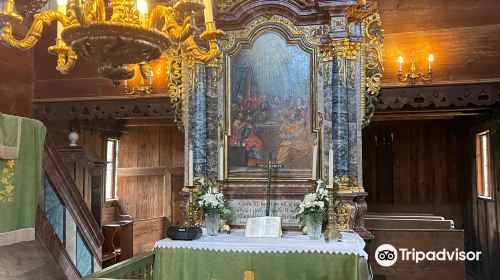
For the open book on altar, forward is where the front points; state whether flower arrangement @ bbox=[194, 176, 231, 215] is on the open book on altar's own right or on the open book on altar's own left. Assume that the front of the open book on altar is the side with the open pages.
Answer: on the open book on altar's own right
